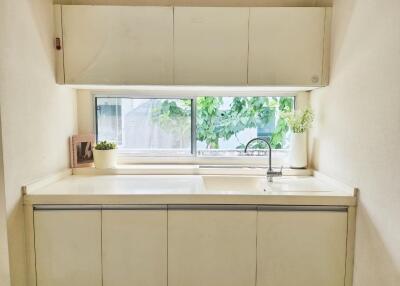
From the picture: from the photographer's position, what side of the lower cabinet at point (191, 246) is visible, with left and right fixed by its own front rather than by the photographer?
front

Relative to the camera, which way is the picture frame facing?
toward the camera

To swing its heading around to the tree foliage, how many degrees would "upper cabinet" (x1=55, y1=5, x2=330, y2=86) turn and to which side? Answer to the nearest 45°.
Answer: approximately 135° to its left

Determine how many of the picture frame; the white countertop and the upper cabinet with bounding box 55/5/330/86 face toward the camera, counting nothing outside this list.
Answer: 3

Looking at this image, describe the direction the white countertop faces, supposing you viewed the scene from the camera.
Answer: facing the viewer

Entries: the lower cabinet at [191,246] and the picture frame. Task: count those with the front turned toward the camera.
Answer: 2
